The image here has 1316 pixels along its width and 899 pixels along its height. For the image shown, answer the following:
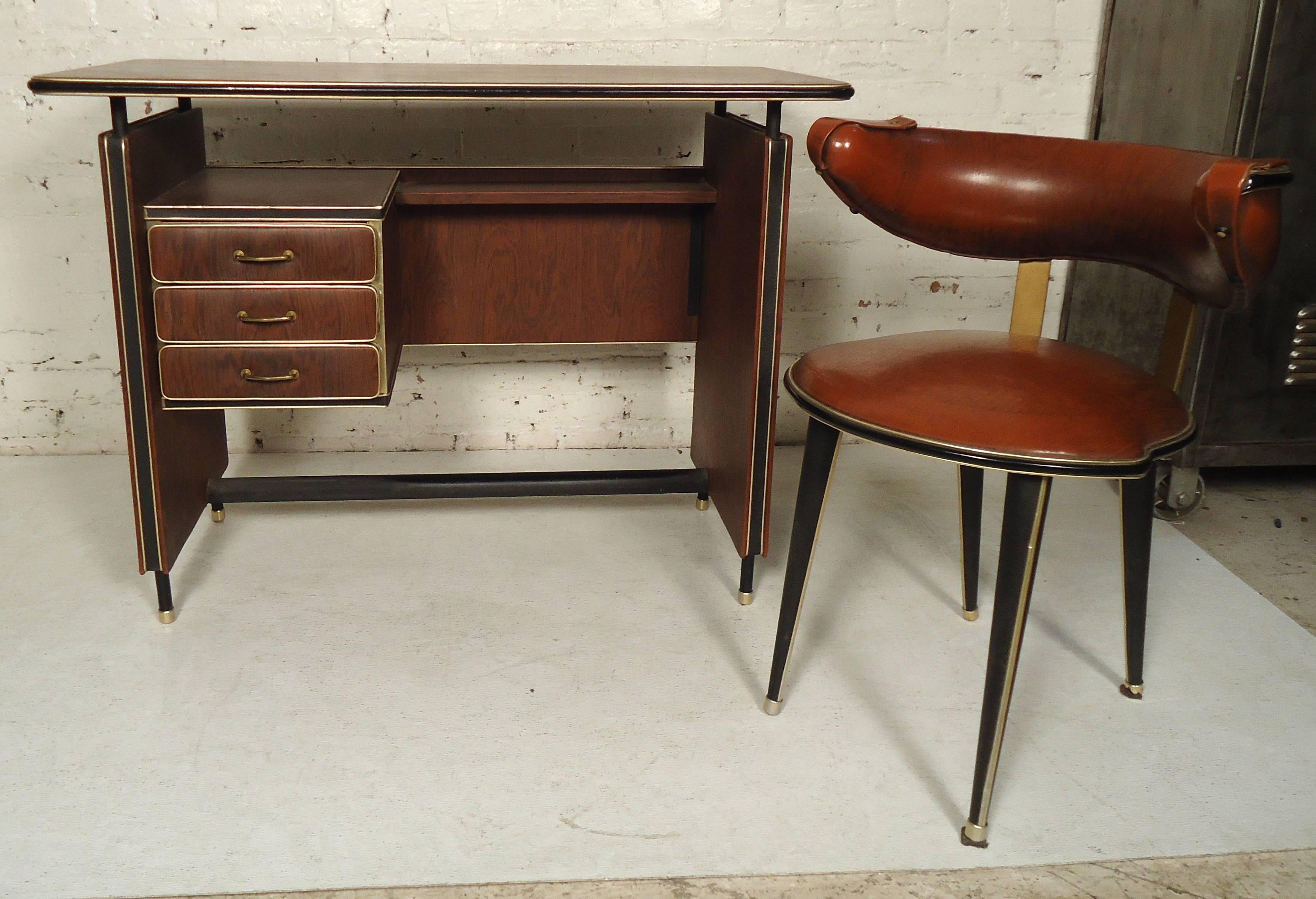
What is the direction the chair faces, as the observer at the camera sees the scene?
facing the viewer and to the left of the viewer

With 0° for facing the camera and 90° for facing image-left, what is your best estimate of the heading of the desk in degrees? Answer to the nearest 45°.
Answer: approximately 0°

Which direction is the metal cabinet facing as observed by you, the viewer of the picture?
facing the viewer and to the right of the viewer

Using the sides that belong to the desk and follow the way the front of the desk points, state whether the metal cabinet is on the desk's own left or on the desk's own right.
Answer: on the desk's own left

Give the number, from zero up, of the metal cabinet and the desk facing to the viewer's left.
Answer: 0

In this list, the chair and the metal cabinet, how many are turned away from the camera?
0

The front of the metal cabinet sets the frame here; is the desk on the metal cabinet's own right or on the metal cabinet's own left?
on the metal cabinet's own right

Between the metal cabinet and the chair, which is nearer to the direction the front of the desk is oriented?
the chair
